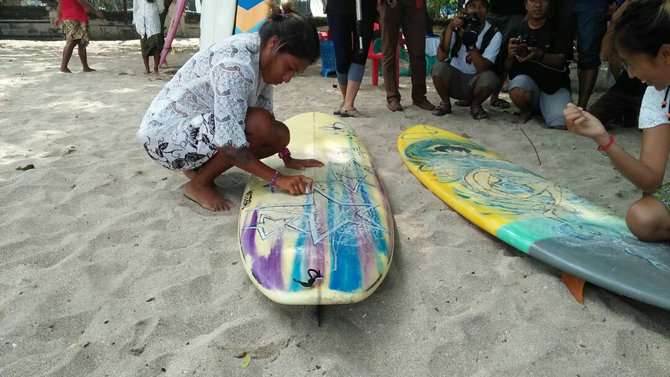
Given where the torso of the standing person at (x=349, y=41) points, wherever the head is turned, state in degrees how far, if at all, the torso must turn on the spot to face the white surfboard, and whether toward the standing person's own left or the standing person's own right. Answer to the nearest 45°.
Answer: approximately 135° to the standing person's own right

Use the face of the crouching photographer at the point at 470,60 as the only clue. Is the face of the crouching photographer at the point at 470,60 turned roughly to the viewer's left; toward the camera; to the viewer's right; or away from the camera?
toward the camera

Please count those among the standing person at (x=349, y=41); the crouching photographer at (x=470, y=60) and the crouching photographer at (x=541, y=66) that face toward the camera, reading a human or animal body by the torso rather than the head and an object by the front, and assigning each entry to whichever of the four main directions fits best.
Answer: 3

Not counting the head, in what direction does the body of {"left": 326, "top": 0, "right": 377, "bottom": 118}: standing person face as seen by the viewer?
toward the camera

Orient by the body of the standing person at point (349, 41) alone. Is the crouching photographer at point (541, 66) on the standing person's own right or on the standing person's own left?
on the standing person's own left

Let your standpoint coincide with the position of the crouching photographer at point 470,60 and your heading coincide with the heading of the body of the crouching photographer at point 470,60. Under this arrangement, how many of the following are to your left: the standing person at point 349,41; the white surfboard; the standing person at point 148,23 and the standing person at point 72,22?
0

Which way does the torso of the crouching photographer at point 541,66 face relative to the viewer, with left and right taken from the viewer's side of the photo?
facing the viewer

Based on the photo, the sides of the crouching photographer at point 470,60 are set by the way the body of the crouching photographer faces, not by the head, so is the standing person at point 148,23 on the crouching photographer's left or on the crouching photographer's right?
on the crouching photographer's right

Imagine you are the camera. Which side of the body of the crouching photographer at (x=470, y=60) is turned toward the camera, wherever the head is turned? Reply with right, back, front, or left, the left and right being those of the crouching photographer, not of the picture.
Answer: front

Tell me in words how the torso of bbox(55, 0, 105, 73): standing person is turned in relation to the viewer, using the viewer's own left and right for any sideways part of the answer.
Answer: facing the viewer and to the right of the viewer

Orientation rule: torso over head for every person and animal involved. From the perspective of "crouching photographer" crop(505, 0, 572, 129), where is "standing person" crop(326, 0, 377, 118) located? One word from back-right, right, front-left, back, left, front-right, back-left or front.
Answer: right

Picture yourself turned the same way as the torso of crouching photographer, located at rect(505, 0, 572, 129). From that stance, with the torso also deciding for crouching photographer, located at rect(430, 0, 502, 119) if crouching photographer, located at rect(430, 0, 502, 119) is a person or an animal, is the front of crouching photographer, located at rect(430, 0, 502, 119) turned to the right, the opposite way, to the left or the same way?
the same way
